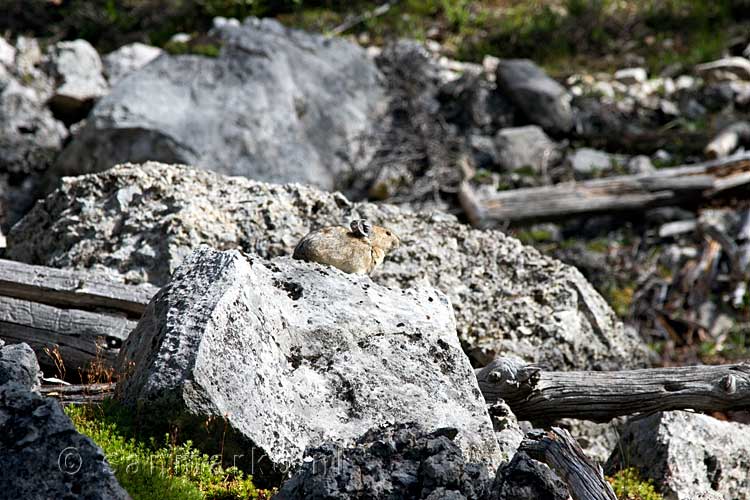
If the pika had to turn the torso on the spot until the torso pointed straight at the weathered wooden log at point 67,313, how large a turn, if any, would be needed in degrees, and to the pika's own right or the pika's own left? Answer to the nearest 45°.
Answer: approximately 180°

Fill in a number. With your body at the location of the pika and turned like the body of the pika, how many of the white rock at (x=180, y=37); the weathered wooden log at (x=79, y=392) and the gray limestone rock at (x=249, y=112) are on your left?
2

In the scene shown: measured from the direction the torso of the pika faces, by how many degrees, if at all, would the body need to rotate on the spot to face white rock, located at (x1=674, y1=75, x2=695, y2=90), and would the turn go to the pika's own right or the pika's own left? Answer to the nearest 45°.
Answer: approximately 45° to the pika's own left

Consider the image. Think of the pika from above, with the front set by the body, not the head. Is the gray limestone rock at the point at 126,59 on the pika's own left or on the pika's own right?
on the pika's own left

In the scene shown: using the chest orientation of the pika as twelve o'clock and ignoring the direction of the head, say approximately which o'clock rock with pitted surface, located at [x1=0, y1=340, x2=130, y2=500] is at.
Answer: The rock with pitted surface is roughly at 4 o'clock from the pika.

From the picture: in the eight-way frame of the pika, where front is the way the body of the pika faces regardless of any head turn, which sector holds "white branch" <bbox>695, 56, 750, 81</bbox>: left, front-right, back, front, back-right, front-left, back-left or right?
front-left

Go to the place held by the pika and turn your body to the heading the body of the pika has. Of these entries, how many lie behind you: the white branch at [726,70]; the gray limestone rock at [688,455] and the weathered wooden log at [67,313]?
1

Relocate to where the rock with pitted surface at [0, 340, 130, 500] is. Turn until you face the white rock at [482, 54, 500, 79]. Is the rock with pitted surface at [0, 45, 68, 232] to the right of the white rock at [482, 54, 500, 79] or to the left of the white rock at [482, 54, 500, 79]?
left

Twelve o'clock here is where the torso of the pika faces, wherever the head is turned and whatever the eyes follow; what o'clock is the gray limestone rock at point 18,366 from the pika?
The gray limestone rock is roughly at 5 o'clock from the pika.

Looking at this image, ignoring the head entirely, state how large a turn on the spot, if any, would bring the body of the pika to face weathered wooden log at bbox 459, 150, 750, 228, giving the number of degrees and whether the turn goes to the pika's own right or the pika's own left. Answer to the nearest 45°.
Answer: approximately 45° to the pika's own left

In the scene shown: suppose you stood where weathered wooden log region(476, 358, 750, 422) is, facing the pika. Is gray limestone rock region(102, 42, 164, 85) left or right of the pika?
right

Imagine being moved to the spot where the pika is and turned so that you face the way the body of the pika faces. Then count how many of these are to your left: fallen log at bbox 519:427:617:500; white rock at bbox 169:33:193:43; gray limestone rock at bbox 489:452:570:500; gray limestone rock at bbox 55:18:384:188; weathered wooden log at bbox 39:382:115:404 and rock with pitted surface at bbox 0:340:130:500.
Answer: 2

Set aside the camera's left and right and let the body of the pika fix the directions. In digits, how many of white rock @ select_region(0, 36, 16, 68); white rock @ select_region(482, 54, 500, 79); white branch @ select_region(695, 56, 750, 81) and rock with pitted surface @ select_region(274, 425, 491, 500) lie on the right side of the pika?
1

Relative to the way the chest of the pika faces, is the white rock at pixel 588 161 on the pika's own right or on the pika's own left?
on the pika's own left

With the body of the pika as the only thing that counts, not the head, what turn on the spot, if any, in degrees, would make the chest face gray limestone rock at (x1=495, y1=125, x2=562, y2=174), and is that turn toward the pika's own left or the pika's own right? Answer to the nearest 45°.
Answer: approximately 90° to the pika's own left

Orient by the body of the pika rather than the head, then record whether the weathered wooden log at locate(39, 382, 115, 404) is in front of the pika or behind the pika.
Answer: behind

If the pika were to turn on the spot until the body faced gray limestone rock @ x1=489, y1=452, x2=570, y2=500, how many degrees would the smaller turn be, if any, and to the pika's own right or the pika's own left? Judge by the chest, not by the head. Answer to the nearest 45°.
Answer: approximately 90° to the pika's own right

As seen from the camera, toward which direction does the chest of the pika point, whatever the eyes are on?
to the viewer's right
